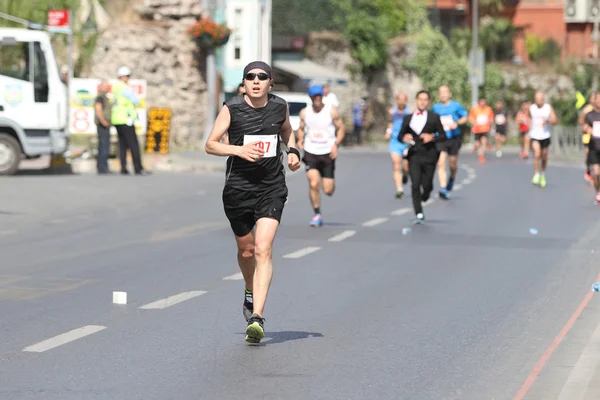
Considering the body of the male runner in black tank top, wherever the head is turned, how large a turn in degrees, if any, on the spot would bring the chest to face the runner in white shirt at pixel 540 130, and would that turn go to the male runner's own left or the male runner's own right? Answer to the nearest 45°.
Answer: approximately 180°

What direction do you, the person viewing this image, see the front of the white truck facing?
facing to the right of the viewer

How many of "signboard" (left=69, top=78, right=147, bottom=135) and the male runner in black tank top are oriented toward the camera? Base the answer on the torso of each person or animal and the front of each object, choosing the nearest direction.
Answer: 2

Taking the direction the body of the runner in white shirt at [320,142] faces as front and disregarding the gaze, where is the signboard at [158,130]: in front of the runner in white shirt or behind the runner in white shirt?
behind

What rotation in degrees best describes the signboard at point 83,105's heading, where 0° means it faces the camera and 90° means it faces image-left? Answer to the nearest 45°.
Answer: approximately 0°

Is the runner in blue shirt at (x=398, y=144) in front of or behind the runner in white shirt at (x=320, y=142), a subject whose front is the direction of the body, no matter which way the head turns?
behind

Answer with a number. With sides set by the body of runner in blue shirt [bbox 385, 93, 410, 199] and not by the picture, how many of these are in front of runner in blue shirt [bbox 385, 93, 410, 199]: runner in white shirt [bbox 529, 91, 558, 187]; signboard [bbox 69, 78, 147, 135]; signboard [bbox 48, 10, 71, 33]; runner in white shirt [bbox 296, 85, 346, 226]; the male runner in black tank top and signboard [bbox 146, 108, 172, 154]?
2

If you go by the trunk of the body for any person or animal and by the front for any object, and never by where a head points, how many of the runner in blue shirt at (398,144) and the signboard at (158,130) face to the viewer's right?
0

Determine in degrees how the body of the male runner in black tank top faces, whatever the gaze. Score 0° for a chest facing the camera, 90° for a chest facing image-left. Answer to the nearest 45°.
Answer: approximately 0°
